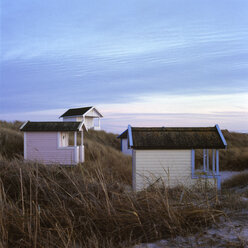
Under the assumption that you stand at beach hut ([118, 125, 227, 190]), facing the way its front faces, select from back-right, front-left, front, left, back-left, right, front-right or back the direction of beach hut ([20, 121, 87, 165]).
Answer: back-left

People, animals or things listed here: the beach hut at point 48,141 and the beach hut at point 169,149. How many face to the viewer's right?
2

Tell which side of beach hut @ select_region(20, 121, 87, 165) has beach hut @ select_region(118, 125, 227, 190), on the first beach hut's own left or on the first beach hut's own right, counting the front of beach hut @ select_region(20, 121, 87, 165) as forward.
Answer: on the first beach hut's own right

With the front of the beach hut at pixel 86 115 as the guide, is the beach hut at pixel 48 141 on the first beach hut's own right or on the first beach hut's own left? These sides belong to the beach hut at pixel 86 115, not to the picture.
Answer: on the first beach hut's own right

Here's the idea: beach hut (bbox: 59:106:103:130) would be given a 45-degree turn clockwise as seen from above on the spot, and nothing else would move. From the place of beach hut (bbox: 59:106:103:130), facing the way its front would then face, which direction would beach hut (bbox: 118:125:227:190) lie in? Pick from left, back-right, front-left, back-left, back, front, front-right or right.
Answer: front

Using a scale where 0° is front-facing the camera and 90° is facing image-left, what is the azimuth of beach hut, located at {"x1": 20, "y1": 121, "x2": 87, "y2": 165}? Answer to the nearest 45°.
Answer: approximately 270°

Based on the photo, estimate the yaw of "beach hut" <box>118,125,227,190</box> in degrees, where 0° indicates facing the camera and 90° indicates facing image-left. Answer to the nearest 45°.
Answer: approximately 270°

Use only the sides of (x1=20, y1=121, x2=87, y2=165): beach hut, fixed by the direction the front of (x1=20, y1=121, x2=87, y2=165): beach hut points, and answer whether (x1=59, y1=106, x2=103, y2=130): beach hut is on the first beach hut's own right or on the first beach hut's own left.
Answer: on the first beach hut's own left

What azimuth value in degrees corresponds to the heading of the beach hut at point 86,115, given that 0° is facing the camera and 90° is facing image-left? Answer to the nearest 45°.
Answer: approximately 315°
